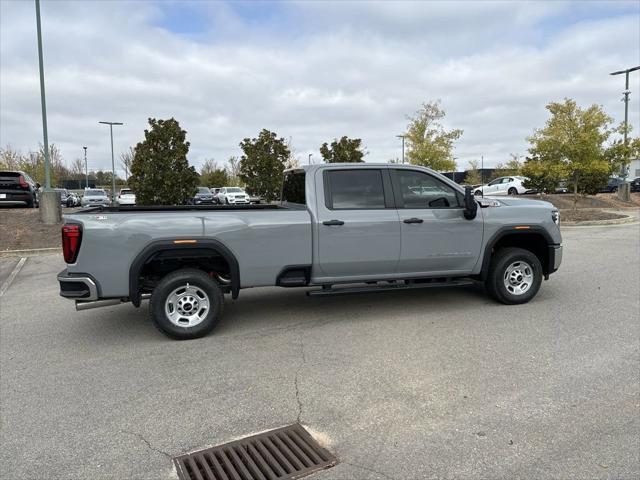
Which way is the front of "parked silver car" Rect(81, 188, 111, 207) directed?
toward the camera

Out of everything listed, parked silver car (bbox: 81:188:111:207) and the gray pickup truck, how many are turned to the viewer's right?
1

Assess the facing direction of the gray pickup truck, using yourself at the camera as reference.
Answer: facing to the right of the viewer

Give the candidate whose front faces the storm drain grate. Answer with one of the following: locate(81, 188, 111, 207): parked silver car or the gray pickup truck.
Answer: the parked silver car

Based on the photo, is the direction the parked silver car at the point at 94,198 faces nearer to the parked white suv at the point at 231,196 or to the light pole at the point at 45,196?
the light pole

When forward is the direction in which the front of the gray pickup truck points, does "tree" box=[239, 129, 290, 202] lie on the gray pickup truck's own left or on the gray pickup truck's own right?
on the gray pickup truck's own left

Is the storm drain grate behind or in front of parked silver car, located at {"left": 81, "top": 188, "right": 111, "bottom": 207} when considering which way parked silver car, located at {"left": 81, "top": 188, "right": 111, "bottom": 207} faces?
in front

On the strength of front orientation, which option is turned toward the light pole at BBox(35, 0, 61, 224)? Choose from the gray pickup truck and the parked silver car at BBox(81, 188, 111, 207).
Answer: the parked silver car

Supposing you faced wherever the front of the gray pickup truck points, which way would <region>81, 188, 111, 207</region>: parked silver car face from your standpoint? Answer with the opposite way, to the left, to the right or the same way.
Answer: to the right

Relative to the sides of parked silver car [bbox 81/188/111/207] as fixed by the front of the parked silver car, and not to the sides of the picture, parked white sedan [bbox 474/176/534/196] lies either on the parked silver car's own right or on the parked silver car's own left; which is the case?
on the parked silver car's own left

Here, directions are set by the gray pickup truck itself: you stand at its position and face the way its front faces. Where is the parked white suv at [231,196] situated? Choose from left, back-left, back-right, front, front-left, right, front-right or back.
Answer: left
